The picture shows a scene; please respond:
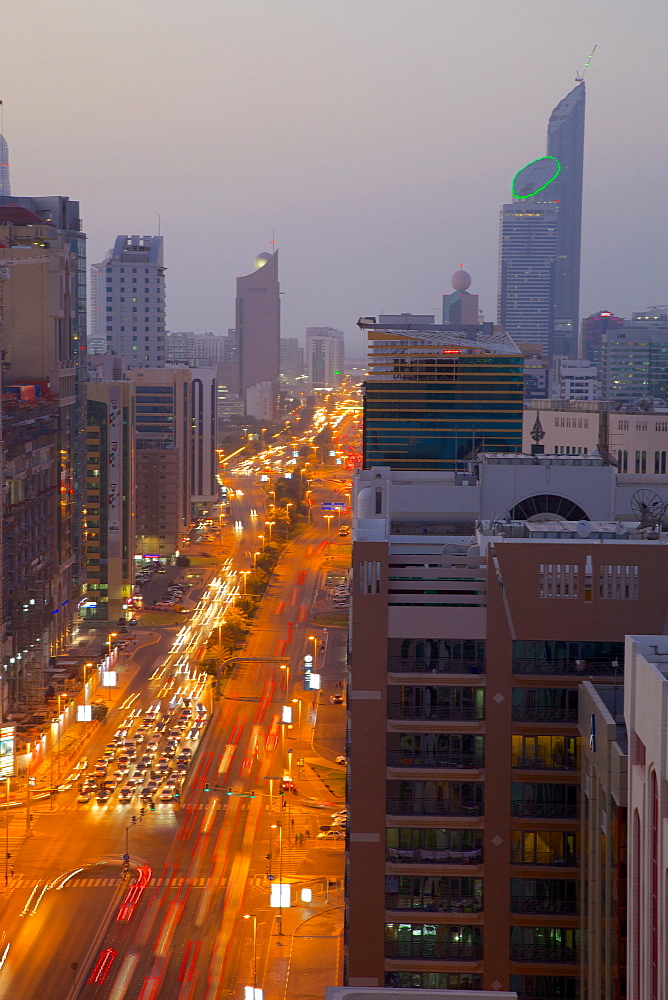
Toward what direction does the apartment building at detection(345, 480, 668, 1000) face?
toward the camera

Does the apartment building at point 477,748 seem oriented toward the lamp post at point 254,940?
no

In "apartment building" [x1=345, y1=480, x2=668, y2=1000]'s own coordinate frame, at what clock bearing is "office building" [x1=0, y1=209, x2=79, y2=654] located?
The office building is roughly at 5 o'clock from the apartment building.
